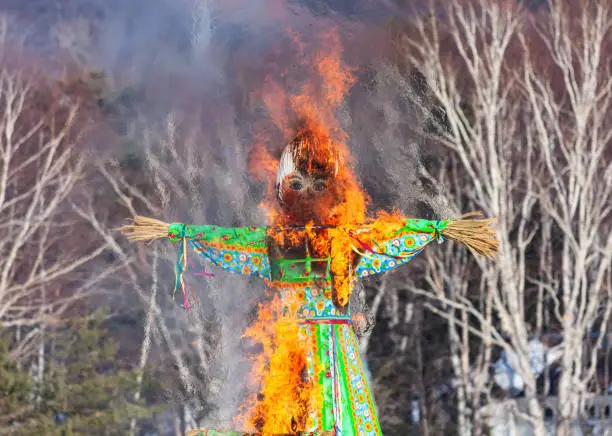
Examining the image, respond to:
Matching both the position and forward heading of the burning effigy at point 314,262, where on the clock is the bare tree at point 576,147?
The bare tree is roughly at 7 o'clock from the burning effigy.

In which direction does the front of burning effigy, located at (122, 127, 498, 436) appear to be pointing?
toward the camera

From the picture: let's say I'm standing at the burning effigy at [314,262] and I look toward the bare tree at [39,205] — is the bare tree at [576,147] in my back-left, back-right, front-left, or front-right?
front-right

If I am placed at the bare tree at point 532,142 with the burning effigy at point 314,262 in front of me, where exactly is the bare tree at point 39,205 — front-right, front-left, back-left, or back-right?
front-right

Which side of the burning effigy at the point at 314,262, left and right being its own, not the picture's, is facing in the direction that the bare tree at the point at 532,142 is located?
back

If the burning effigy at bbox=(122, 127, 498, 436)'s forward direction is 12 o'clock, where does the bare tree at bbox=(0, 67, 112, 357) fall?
The bare tree is roughly at 5 o'clock from the burning effigy.

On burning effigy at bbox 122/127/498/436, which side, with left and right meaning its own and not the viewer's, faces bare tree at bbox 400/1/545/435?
back
